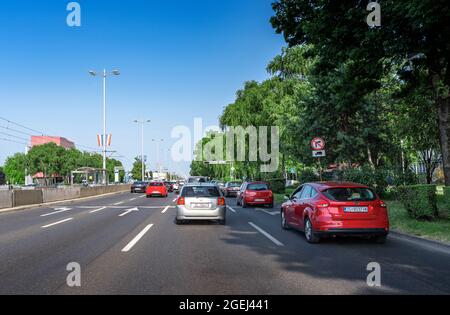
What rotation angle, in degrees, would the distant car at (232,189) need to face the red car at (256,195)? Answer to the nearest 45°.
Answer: approximately 180°

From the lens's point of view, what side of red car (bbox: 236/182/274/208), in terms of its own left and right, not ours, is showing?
back

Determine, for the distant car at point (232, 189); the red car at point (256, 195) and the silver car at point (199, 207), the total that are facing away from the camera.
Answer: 3

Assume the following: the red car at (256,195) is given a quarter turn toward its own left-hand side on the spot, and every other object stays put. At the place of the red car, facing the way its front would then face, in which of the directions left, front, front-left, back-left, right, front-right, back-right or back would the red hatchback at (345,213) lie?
left

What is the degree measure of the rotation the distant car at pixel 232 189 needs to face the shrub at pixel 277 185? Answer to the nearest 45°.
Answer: approximately 90° to its right

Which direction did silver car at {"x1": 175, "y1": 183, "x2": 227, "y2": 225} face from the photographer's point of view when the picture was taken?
facing away from the viewer

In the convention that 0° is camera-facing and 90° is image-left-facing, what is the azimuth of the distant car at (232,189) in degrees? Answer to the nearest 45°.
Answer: approximately 180°

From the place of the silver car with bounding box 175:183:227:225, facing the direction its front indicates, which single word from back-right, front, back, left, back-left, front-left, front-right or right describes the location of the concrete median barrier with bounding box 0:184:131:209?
front-left

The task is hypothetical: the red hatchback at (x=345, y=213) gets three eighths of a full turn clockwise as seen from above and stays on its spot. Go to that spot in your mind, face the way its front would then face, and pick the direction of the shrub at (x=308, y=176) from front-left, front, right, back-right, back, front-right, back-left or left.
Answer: left

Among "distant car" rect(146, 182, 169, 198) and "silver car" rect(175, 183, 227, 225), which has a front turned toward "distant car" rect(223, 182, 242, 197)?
the silver car

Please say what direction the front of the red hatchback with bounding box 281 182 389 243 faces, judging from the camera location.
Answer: facing away from the viewer and to the left of the viewer

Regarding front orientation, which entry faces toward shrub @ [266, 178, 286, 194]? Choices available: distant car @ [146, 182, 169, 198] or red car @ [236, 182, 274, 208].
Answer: the red car

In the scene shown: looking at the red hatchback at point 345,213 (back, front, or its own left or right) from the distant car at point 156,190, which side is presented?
front

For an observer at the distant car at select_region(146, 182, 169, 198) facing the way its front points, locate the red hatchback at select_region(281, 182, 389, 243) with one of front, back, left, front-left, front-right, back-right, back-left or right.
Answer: back

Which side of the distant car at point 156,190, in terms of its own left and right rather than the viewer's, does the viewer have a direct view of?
back
